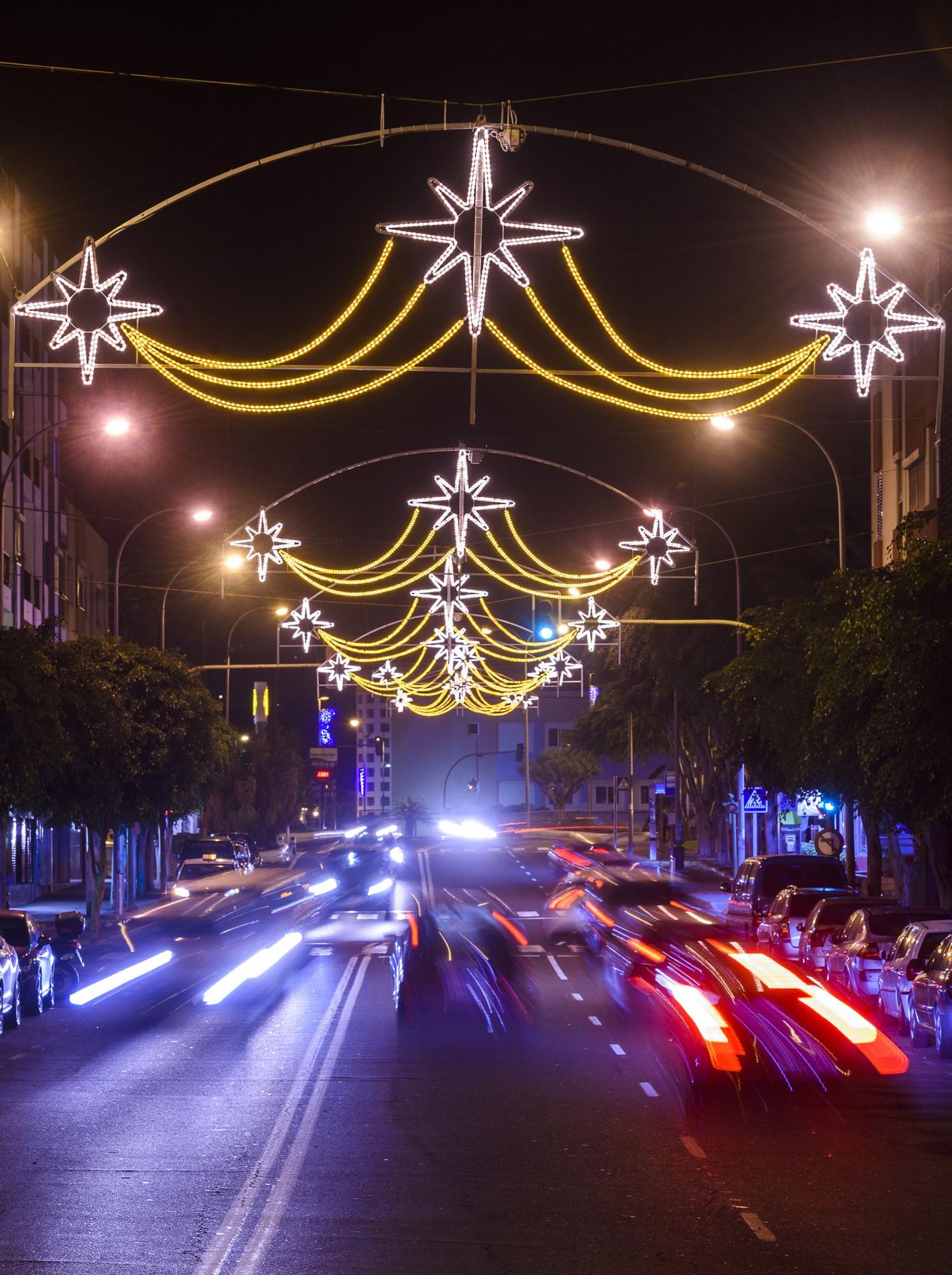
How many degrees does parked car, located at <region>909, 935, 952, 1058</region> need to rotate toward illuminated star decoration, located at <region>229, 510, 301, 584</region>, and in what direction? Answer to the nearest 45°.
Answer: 0° — it already faces it

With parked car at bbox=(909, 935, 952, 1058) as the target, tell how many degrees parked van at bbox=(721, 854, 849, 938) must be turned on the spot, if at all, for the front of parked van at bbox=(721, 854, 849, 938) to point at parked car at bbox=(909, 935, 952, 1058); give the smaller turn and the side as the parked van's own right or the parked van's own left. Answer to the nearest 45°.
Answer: approximately 135° to the parked van's own right

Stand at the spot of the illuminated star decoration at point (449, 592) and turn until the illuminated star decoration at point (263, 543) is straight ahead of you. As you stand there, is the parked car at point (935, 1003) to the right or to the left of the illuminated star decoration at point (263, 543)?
left

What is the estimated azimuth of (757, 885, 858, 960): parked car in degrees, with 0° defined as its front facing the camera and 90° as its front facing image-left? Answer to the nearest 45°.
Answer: approximately 225°

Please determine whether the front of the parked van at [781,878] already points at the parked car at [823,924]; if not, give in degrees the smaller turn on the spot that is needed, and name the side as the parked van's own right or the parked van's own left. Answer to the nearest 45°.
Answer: approximately 135° to the parked van's own right

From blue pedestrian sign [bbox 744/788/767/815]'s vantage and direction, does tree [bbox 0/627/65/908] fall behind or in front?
in front

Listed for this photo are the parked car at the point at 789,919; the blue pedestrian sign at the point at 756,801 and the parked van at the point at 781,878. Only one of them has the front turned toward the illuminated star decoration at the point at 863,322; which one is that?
the blue pedestrian sign

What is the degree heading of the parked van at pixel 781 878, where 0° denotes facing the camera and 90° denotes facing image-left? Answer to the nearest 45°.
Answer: approximately 225°
